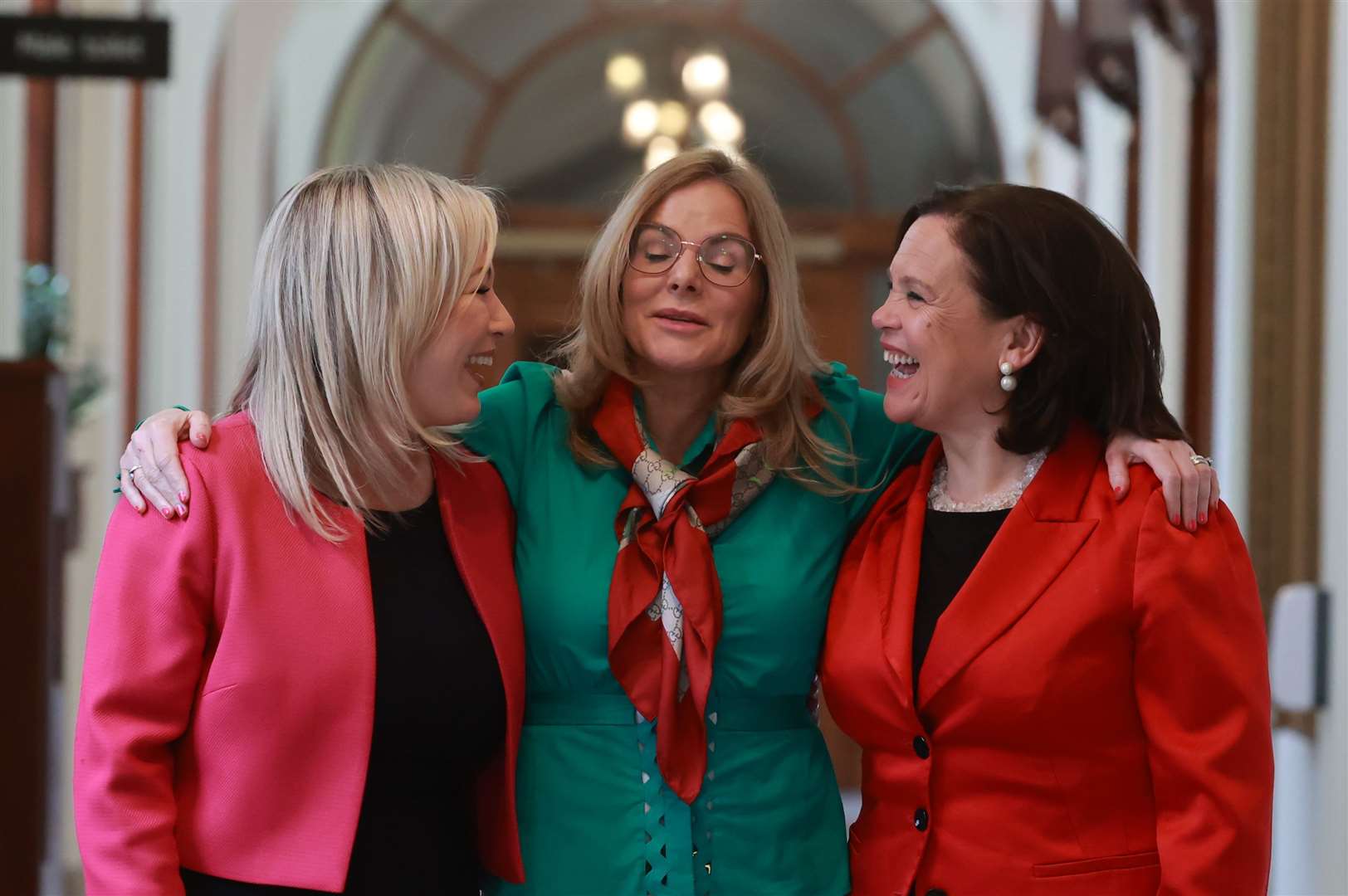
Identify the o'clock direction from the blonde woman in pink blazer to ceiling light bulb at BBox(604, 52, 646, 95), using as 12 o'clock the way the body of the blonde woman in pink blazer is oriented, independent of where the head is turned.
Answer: The ceiling light bulb is roughly at 8 o'clock from the blonde woman in pink blazer.

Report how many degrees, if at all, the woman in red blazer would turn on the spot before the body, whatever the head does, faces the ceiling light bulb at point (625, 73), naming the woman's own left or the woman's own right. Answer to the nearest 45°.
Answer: approximately 135° to the woman's own right

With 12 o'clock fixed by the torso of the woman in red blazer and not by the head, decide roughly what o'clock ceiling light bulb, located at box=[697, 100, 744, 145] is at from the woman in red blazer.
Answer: The ceiling light bulb is roughly at 4 o'clock from the woman in red blazer.

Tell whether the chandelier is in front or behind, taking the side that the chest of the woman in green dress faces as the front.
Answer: behind

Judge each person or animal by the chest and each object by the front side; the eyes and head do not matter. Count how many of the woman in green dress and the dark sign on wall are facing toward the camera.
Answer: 2

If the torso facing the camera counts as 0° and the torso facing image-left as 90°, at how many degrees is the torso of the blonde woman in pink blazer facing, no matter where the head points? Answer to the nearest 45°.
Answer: approximately 315°

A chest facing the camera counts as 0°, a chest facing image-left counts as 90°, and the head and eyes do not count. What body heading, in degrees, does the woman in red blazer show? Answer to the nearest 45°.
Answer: approximately 45°

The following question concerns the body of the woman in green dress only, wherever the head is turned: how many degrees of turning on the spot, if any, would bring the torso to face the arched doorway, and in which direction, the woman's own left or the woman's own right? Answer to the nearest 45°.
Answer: approximately 180°

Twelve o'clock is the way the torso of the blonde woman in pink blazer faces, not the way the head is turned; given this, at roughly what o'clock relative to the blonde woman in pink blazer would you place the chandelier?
The chandelier is roughly at 8 o'clock from the blonde woman in pink blazer.

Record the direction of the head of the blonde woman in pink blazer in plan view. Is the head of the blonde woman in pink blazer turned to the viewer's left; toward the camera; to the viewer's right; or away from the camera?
to the viewer's right

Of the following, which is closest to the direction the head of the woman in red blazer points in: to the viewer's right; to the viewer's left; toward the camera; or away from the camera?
to the viewer's left

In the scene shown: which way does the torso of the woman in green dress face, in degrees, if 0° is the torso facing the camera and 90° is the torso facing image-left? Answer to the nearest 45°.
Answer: approximately 0°
